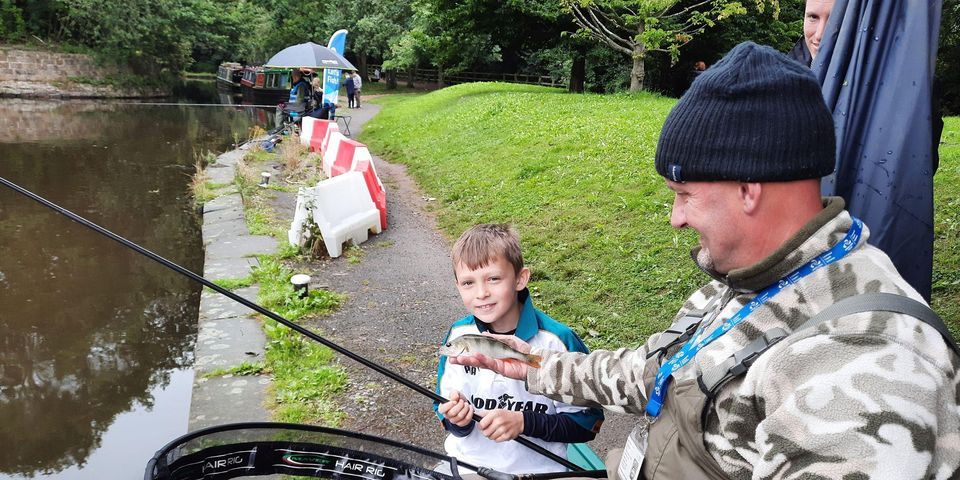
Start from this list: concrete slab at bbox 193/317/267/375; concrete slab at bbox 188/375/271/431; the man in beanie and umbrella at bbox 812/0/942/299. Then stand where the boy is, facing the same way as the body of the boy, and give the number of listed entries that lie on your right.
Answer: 2

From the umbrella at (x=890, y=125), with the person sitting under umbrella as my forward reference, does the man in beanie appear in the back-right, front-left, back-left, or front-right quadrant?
back-left

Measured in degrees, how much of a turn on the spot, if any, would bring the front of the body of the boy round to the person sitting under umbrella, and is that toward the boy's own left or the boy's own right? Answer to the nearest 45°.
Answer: approximately 135° to the boy's own right

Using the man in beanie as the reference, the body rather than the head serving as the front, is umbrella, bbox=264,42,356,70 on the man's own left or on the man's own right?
on the man's own right

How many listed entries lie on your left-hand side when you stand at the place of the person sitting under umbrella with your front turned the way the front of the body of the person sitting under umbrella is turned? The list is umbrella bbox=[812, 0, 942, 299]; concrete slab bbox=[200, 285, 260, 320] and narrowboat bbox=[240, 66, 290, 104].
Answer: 2

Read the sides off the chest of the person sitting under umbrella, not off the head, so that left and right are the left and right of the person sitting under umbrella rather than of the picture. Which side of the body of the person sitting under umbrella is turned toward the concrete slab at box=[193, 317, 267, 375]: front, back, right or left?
left

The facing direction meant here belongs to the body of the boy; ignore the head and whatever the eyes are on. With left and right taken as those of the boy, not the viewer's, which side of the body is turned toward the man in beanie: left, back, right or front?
left

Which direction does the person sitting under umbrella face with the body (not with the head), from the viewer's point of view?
to the viewer's left

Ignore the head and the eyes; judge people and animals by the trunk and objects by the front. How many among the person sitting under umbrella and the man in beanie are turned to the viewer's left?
2

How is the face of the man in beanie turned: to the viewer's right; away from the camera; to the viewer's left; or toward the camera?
to the viewer's left

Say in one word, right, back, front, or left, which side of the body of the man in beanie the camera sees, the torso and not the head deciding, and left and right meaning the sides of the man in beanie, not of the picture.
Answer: left

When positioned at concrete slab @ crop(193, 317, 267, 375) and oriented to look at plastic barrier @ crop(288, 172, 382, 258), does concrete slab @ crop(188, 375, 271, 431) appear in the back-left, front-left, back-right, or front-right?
back-right
